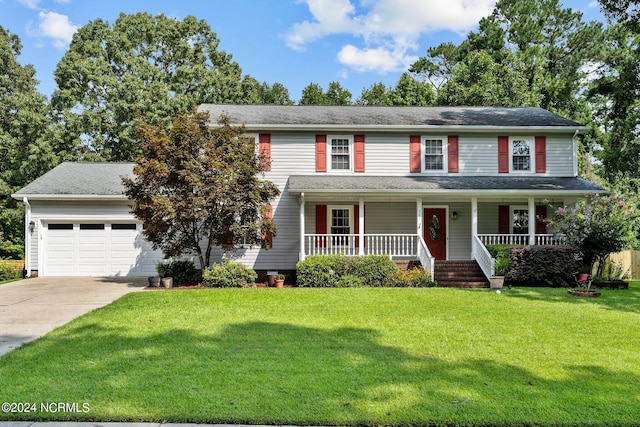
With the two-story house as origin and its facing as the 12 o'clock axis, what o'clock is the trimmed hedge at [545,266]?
The trimmed hedge is roughly at 10 o'clock from the two-story house.

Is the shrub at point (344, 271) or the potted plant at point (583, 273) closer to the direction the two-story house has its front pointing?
the shrub

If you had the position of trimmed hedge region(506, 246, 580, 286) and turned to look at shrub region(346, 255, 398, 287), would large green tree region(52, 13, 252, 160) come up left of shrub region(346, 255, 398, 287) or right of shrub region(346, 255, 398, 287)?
right

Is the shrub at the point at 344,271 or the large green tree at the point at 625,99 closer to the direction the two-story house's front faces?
the shrub

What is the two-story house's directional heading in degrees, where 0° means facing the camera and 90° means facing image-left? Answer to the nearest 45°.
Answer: approximately 0°

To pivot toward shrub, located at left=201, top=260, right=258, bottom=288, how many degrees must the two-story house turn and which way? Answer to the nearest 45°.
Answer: approximately 45° to its right

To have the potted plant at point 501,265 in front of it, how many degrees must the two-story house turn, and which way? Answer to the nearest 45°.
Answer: approximately 45° to its left

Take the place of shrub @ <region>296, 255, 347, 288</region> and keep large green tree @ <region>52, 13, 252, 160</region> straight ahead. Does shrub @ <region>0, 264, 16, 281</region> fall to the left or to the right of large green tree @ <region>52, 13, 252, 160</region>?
left

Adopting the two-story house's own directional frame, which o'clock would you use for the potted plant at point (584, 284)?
The potted plant is roughly at 10 o'clock from the two-story house.

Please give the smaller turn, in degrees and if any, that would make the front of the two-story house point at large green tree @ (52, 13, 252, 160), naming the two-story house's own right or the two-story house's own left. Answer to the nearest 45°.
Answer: approximately 135° to the two-story house's own right

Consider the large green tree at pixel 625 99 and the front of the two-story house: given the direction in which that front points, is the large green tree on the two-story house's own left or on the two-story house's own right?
on the two-story house's own left

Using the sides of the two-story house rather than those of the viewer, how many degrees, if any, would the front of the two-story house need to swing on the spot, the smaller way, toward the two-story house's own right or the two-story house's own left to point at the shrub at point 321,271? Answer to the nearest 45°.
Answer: approximately 45° to the two-story house's own right

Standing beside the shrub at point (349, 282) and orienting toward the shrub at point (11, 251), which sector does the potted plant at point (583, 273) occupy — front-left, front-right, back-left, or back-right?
back-right
